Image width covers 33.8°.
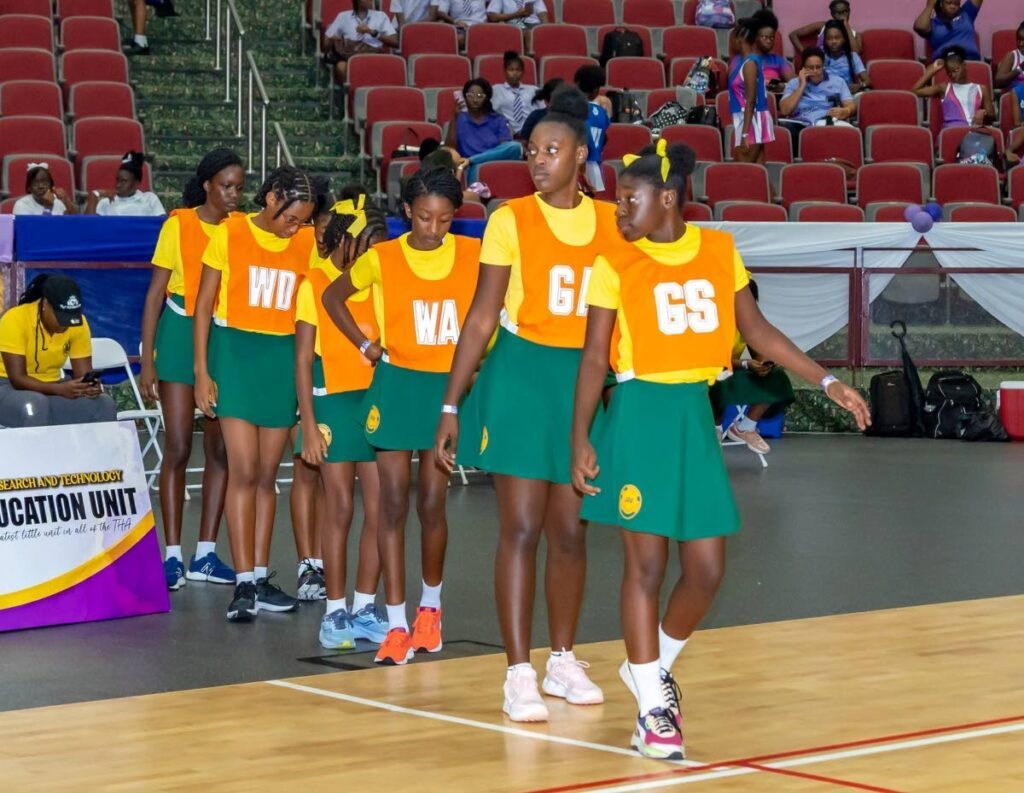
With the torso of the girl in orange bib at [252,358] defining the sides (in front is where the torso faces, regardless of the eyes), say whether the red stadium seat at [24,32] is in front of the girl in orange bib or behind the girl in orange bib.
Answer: behind

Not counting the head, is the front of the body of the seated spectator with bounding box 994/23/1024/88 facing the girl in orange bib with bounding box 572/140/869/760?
yes

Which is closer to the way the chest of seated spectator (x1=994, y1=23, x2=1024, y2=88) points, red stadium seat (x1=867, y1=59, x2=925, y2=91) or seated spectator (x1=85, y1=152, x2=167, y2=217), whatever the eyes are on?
the seated spectator

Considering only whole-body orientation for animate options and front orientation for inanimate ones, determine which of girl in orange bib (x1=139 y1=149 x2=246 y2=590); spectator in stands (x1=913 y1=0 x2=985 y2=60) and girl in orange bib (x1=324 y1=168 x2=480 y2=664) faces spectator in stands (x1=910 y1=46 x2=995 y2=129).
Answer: spectator in stands (x1=913 y1=0 x2=985 y2=60)

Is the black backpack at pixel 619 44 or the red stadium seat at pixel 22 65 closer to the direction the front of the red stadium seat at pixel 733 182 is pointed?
the red stadium seat

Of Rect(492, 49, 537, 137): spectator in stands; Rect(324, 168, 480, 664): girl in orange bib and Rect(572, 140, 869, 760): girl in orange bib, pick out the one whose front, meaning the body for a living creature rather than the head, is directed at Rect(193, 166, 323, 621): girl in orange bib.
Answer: the spectator in stands

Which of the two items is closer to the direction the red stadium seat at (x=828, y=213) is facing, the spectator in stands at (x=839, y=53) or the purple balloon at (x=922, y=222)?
the purple balloon
